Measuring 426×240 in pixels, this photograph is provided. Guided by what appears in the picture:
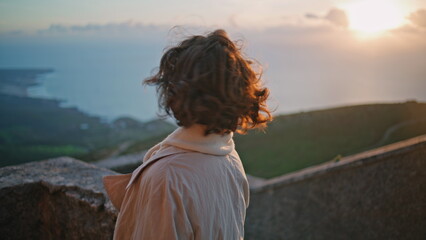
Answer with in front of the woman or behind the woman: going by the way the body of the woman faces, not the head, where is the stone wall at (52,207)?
in front

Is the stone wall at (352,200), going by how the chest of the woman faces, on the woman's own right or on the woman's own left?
on the woman's own right

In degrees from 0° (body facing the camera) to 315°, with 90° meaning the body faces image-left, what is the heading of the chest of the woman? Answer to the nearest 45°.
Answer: approximately 135°

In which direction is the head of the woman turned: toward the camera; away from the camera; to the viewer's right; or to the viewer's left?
away from the camera

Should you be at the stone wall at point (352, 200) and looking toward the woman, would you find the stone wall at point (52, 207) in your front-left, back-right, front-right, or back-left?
front-right
